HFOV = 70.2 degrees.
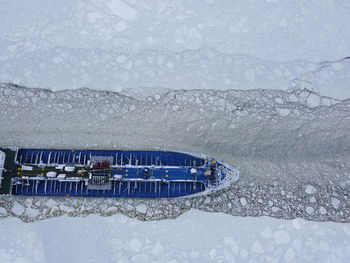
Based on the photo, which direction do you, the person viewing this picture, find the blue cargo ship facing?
facing to the right of the viewer
